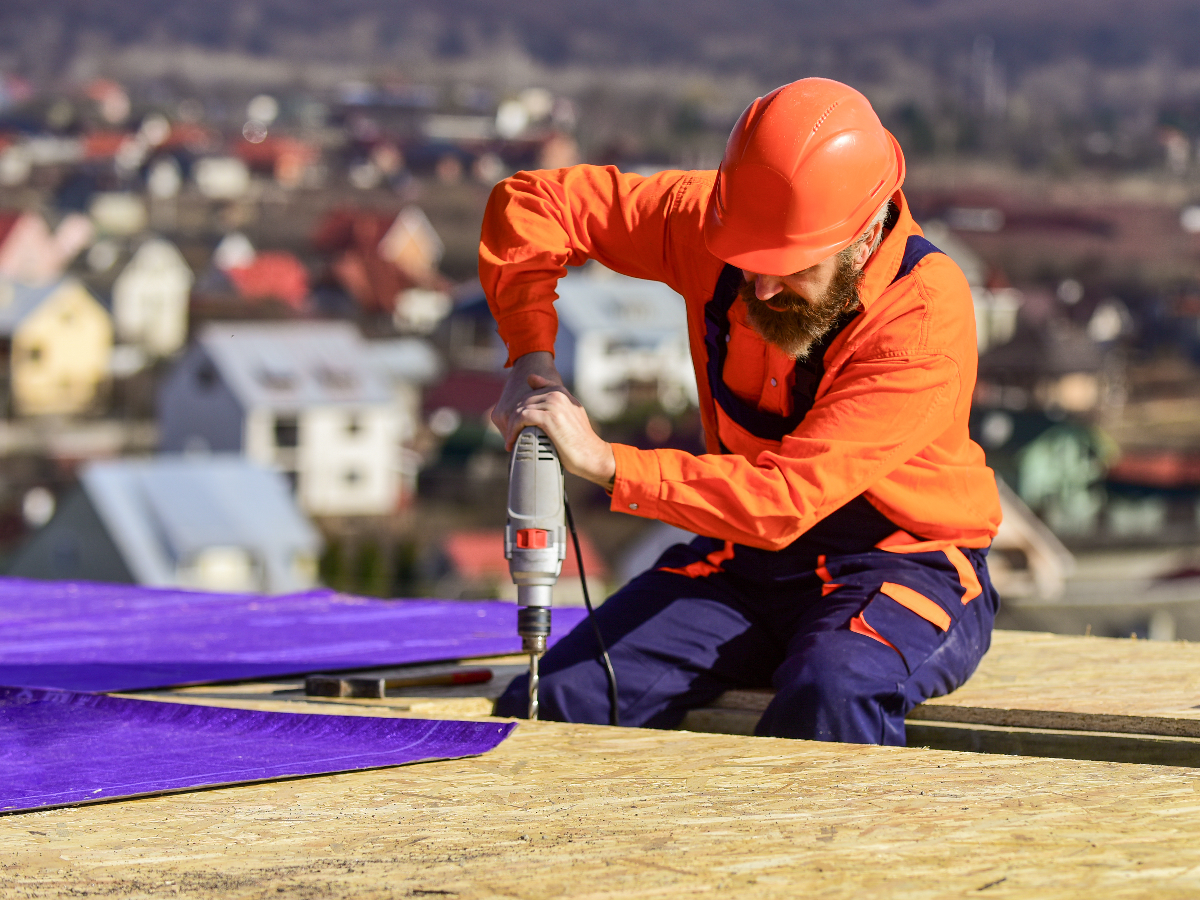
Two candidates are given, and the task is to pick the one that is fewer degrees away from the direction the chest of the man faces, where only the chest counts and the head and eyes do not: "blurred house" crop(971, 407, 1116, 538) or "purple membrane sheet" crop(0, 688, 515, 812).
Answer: the purple membrane sheet

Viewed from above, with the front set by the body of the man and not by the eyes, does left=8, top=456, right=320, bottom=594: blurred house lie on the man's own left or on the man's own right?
on the man's own right

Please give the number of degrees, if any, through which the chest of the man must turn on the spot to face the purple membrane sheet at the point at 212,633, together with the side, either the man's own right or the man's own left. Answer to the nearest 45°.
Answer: approximately 90° to the man's own right

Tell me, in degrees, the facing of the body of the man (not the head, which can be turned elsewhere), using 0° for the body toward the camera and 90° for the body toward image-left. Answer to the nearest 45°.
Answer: approximately 45°

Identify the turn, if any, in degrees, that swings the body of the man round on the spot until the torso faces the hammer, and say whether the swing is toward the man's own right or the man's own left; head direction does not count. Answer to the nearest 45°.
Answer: approximately 45° to the man's own right

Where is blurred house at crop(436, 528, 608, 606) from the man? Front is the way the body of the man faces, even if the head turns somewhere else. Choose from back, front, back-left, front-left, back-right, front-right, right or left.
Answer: back-right

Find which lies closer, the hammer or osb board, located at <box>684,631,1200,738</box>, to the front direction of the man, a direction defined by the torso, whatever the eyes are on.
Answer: the hammer

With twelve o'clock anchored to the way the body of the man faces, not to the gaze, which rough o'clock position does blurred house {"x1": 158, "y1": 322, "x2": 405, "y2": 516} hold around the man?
The blurred house is roughly at 4 o'clock from the man.

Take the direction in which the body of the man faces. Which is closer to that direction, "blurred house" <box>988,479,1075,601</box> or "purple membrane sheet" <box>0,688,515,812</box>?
the purple membrane sheet

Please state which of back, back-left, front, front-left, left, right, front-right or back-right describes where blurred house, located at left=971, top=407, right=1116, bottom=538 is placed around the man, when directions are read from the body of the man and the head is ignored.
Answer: back-right
